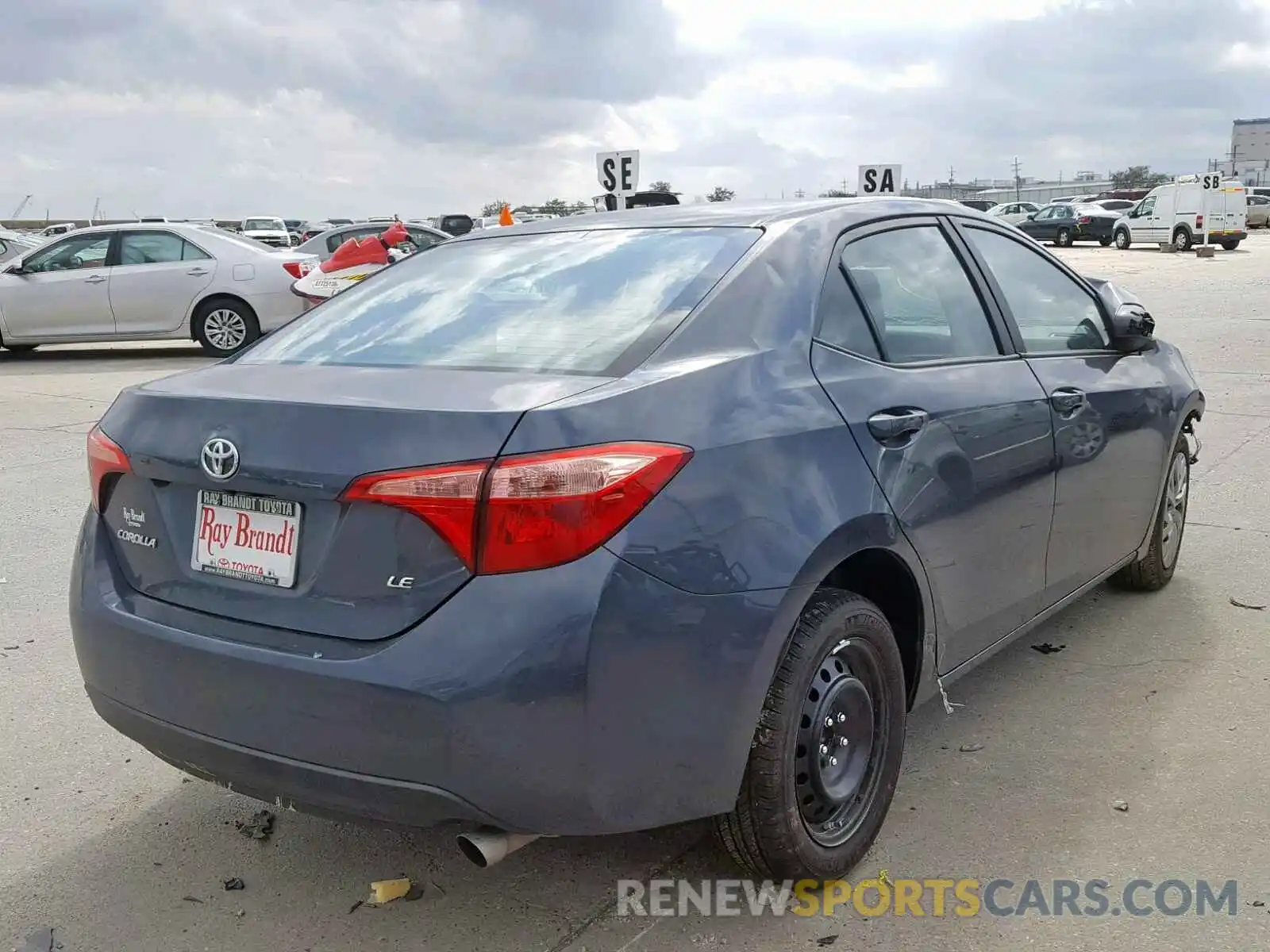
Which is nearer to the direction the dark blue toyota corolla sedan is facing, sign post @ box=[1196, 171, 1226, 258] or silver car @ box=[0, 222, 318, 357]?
the sign post

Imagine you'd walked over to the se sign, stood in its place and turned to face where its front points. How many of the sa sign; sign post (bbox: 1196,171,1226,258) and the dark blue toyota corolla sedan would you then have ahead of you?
1

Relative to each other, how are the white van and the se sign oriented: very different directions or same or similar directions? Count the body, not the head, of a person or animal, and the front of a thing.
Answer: very different directions

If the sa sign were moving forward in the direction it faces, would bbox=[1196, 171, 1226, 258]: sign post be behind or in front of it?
behind

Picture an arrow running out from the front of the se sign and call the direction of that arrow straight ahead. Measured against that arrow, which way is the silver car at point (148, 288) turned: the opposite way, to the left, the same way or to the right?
to the right

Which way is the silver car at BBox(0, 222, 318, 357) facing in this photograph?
to the viewer's left

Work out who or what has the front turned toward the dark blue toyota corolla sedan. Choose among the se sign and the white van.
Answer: the se sign

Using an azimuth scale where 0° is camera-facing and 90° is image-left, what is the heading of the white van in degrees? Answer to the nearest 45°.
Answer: approximately 135°

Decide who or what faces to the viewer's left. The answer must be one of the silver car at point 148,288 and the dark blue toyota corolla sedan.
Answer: the silver car

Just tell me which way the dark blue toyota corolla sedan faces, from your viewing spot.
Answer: facing away from the viewer and to the right of the viewer
